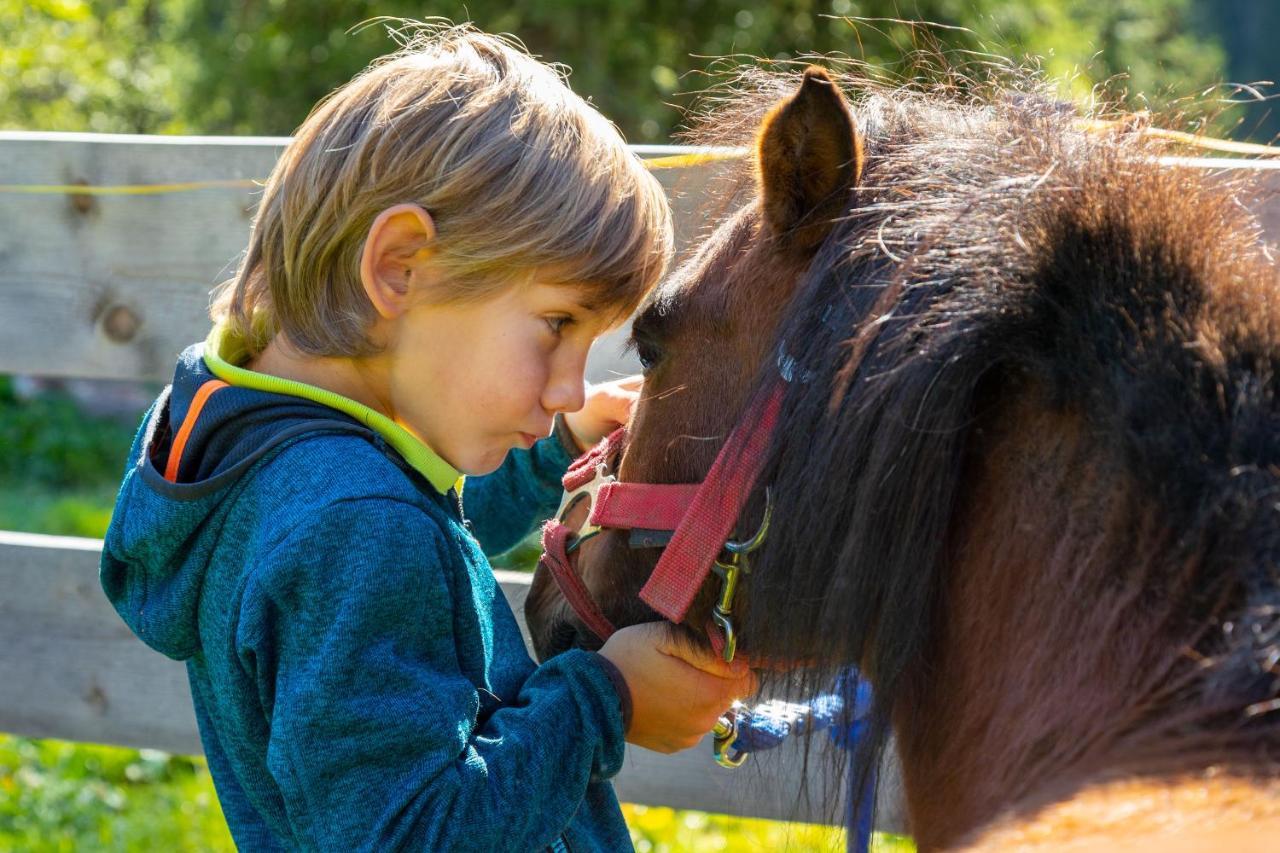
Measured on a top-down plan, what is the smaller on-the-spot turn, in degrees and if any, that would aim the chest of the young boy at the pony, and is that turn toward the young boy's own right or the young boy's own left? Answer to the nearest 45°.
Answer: approximately 45° to the young boy's own right

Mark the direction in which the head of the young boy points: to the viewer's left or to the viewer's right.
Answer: to the viewer's right

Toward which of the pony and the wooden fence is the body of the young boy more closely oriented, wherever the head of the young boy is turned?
the pony

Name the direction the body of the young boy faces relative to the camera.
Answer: to the viewer's right
